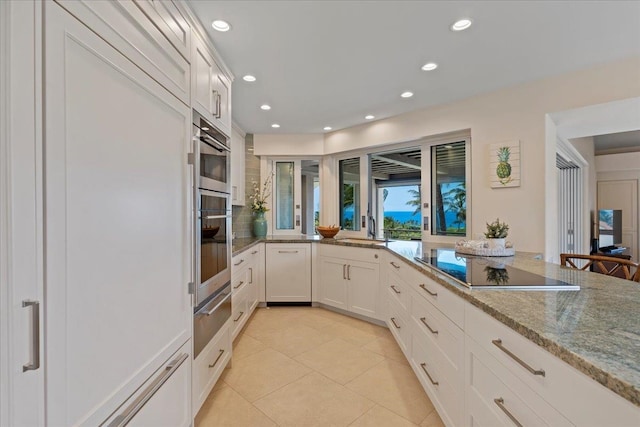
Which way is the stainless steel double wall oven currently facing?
to the viewer's right

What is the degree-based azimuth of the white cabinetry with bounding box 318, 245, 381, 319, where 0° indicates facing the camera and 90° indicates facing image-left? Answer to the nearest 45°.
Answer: approximately 45°

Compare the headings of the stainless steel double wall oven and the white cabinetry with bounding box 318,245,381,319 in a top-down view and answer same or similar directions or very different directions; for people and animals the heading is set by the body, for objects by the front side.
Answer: very different directions

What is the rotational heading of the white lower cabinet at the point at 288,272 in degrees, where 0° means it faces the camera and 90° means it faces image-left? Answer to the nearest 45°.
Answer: approximately 0°

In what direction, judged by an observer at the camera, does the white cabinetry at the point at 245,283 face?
facing to the right of the viewer

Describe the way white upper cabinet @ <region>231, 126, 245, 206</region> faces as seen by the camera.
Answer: facing to the right of the viewer

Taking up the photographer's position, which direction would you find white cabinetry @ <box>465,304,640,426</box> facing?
facing the viewer and to the left of the viewer

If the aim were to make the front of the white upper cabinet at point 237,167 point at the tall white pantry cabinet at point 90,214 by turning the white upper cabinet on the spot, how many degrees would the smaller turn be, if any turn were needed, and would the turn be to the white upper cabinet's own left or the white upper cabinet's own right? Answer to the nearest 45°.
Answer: approximately 90° to the white upper cabinet's own right

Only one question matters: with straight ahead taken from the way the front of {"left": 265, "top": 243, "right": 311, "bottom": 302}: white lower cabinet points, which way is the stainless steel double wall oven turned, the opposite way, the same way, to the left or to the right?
to the left

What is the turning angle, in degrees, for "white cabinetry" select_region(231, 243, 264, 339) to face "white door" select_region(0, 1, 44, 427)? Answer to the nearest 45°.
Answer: approximately 90° to its right

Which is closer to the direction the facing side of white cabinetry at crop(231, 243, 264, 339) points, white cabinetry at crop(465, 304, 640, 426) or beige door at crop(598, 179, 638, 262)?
the beige door
